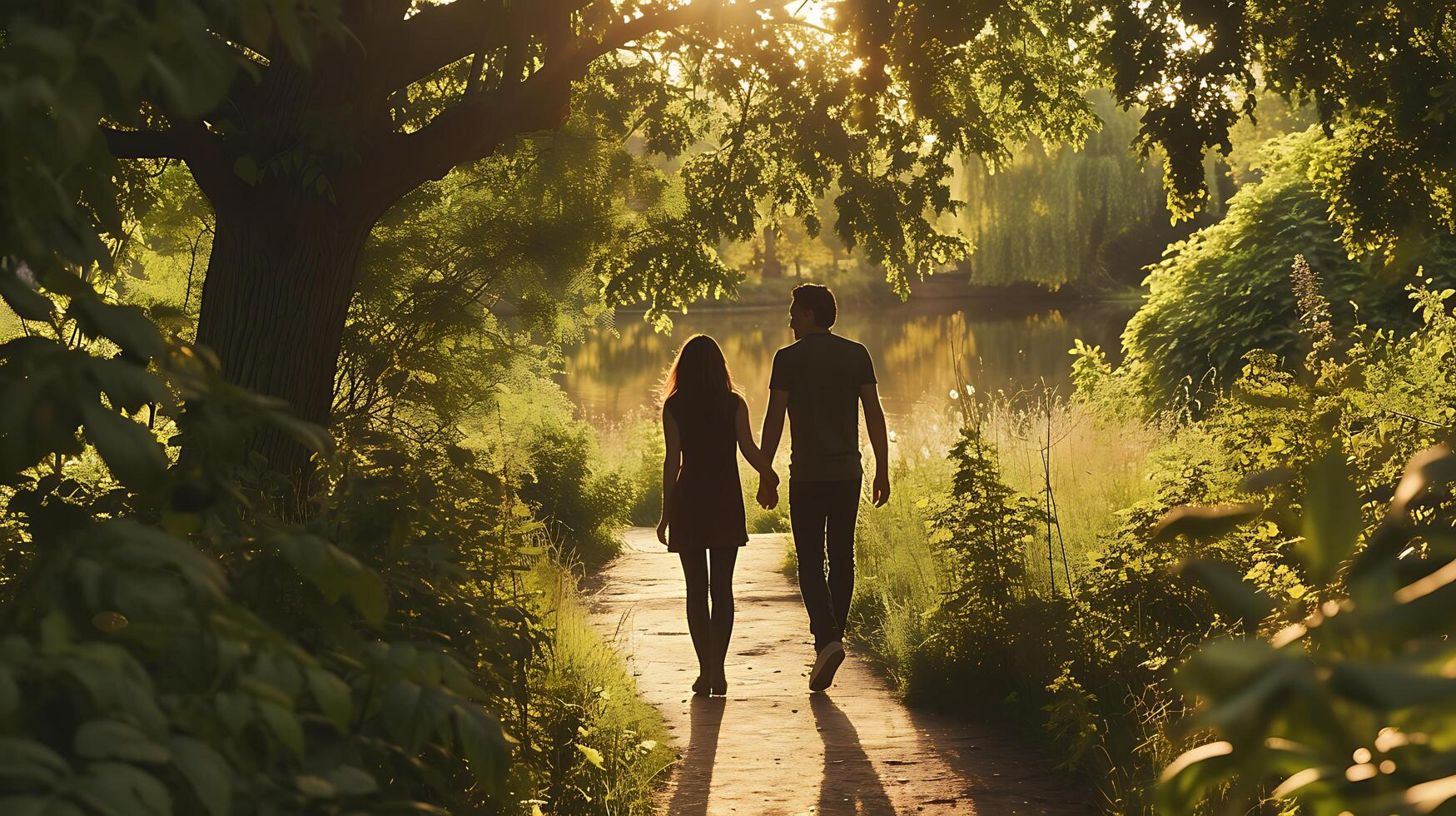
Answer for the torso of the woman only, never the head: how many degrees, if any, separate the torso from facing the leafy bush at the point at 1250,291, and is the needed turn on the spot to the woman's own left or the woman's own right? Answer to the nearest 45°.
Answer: approximately 45° to the woman's own right

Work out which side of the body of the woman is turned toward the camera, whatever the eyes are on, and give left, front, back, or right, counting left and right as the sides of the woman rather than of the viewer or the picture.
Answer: back

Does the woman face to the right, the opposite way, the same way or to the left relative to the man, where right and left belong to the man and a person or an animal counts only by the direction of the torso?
the same way

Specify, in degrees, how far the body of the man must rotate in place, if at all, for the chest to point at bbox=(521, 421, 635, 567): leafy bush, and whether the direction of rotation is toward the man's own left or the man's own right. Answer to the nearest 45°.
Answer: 0° — they already face it

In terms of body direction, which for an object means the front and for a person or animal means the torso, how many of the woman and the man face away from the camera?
2

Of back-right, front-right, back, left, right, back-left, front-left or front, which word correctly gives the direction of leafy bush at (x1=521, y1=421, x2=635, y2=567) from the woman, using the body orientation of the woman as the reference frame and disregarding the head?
front

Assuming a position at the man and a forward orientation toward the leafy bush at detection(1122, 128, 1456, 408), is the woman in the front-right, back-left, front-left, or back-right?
back-left

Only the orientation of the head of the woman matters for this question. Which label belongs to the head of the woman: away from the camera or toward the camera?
away from the camera

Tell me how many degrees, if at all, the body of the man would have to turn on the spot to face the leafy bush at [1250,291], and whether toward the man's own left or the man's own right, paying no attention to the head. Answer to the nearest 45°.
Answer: approximately 45° to the man's own right

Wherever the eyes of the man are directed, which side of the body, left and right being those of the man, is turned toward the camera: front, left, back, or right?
back
